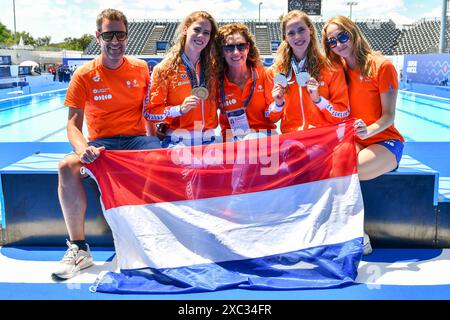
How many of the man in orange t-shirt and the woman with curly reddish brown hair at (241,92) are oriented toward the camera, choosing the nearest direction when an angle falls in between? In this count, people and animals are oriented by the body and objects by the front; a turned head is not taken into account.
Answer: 2

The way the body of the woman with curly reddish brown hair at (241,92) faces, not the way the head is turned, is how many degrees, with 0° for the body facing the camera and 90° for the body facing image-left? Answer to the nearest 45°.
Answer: approximately 0°

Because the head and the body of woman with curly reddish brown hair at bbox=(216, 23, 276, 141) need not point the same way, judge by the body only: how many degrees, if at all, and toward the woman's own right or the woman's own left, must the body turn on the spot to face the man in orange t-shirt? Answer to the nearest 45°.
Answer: approximately 90° to the woman's own right

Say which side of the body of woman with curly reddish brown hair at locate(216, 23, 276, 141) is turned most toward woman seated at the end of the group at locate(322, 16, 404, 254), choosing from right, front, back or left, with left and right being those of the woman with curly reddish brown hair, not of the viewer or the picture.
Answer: left

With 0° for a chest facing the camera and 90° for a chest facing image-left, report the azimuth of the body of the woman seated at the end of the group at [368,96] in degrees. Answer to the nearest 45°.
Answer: approximately 45°

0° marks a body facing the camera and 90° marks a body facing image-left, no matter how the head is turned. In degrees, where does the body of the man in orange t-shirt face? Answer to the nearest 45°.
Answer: approximately 0°

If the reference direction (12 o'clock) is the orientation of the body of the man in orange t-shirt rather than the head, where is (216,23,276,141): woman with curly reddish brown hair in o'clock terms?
The woman with curly reddish brown hair is roughly at 9 o'clock from the man in orange t-shirt.
